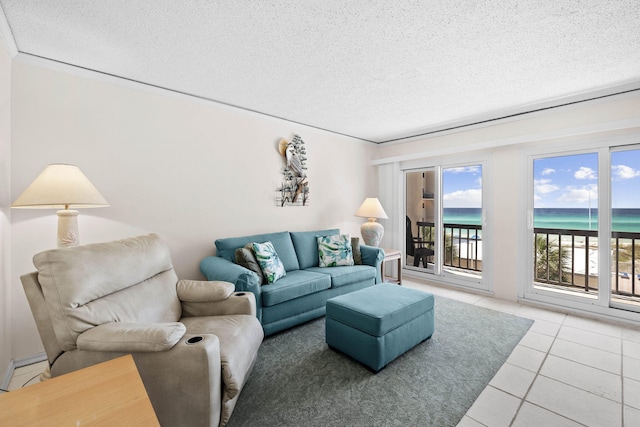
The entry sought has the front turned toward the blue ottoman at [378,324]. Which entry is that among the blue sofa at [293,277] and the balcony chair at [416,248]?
the blue sofa

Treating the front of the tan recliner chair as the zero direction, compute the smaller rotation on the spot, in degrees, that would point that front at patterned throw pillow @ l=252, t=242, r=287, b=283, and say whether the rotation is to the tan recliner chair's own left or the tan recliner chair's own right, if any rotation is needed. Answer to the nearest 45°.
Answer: approximately 90° to the tan recliner chair's own left

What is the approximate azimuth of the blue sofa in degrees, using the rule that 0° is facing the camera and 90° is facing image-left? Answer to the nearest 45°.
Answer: approximately 315°

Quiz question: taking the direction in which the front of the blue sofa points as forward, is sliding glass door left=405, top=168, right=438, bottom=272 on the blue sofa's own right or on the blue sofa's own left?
on the blue sofa's own left

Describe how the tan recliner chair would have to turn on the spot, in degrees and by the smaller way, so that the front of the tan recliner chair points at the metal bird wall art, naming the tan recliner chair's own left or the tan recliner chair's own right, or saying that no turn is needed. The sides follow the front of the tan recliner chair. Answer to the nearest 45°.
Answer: approximately 90° to the tan recliner chair's own left

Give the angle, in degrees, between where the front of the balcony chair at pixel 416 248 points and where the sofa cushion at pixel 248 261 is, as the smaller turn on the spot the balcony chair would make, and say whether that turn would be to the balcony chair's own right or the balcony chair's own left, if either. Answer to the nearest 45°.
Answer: approximately 135° to the balcony chair's own right

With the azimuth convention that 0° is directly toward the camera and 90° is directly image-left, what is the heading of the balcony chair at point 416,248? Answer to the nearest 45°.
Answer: approximately 270°

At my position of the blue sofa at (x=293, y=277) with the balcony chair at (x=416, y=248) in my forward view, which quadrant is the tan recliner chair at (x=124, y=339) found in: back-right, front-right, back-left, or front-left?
back-right
